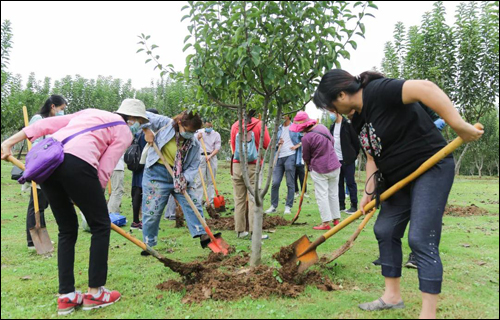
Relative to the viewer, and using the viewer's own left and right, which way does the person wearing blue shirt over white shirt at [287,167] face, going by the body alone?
facing the viewer and to the left of the viewer

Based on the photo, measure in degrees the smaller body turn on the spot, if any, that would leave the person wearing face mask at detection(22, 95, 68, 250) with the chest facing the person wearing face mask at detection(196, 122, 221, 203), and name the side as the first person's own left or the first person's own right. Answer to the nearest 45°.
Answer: approximately 45° to the first person's own left

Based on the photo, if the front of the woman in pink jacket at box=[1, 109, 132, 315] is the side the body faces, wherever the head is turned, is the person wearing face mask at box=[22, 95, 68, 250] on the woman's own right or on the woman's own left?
on the woman's own left

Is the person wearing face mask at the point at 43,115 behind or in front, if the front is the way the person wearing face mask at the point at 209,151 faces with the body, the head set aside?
in front

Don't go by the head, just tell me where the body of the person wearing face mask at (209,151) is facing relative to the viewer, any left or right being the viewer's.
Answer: facing the viewer

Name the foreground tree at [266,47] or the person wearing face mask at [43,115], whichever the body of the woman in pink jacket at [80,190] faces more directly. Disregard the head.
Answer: the foreground tree

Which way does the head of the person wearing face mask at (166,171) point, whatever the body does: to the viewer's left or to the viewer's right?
to the viewer's right

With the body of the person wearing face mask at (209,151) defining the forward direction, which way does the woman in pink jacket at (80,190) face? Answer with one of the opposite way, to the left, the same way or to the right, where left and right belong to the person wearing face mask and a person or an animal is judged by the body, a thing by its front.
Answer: to the left

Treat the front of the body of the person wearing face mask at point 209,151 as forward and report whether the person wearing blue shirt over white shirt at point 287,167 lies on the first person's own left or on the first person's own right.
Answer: on the first person's own left

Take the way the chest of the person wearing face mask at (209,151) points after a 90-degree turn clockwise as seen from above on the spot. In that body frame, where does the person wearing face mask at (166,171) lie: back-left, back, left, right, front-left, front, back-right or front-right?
left
